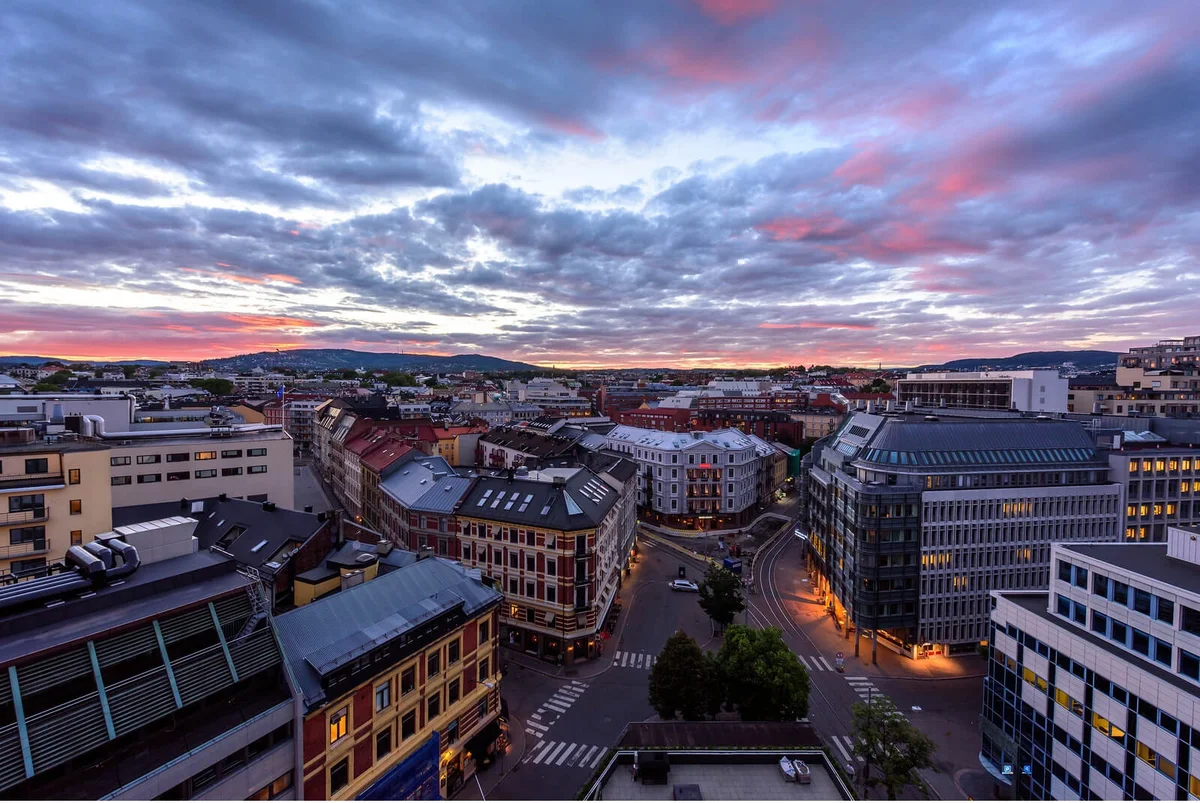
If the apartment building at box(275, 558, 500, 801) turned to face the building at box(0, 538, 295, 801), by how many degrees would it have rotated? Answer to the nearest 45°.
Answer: approximately 90° to its right

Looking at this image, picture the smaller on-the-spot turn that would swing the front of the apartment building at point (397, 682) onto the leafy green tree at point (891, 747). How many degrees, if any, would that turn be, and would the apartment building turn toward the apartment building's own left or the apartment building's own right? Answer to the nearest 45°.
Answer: approximately 45° to the apartment building's own left

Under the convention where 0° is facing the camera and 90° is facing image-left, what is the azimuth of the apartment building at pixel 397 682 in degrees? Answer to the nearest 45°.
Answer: approximately 315°

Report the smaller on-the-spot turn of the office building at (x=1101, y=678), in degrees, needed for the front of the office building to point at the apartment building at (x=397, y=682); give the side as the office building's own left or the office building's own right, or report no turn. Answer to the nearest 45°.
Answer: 0° — it already faces it

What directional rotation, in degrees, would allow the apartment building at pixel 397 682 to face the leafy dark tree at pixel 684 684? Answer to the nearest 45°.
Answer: approximately 45° to its left

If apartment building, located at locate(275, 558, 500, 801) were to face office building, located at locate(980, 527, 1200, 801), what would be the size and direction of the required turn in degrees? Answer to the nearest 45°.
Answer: approximately 45° to its left

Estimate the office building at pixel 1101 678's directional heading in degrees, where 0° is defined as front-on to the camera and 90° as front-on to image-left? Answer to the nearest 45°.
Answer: approximately 45°

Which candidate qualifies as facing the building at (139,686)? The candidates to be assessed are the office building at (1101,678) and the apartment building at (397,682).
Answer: the office building
